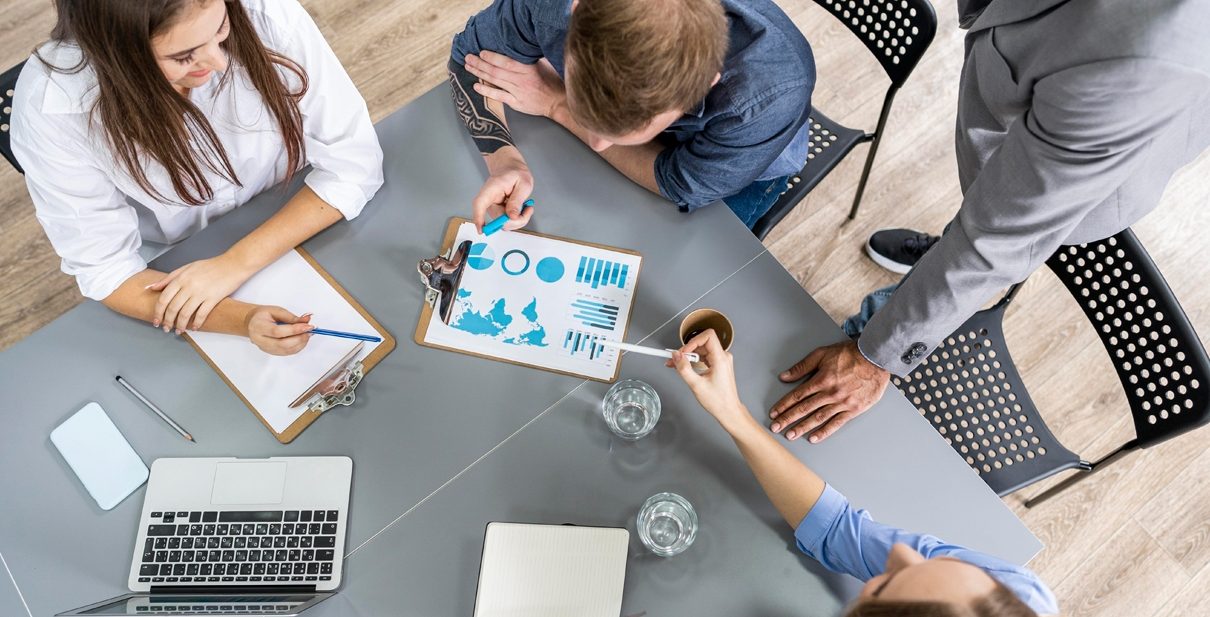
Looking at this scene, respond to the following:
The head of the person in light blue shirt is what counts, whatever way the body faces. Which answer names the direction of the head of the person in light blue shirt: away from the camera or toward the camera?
away from the camera

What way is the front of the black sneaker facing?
to the viewer's left

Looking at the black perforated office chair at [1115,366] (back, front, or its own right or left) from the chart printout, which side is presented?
front

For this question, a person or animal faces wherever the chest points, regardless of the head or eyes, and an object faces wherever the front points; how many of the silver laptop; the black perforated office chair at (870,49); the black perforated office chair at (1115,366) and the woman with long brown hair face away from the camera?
1

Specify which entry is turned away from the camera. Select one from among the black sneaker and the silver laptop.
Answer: the silver laptop

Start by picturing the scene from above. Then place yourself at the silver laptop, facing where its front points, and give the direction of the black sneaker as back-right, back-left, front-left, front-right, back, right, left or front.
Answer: right

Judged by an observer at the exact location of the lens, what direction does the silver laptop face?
facing away from the viewer

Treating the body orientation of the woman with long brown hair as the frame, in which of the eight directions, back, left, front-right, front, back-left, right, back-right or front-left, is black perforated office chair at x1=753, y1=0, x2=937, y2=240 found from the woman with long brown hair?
front-left

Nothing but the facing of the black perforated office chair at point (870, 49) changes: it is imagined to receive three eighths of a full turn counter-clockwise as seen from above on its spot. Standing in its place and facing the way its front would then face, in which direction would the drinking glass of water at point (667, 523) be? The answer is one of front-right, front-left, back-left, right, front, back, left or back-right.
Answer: right

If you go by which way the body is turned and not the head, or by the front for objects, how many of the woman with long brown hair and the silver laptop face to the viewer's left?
0

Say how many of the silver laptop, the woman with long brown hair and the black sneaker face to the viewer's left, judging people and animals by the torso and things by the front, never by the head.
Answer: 1
